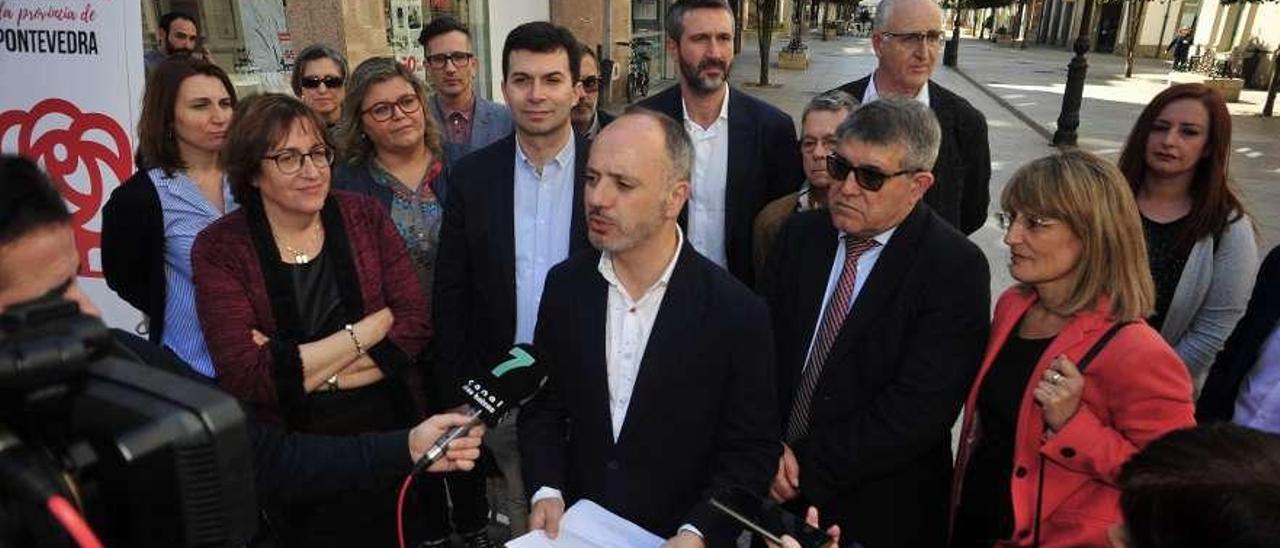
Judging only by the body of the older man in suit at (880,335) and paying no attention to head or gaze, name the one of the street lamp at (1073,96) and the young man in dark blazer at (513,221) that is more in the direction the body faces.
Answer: the young man in dark blazer

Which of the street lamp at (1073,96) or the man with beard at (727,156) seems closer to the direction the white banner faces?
the man with beard

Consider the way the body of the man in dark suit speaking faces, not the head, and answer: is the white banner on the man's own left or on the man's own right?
on the man's own right

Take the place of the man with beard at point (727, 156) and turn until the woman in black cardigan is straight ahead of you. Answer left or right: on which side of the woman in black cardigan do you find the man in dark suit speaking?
left

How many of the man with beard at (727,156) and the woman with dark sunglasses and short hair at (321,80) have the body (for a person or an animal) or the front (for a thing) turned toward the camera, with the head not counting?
2

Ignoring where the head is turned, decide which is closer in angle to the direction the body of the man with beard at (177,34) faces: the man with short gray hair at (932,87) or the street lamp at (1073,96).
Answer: the man with short gray hair

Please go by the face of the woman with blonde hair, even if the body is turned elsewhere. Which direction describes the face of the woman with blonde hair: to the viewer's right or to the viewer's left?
to the viewer's left

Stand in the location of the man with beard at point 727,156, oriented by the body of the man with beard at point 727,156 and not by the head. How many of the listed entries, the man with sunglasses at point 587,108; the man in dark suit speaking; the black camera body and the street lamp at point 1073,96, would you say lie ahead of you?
2

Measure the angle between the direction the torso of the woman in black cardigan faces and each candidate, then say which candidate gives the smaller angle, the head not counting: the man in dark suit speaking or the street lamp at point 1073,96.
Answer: the man in dark suit speaking

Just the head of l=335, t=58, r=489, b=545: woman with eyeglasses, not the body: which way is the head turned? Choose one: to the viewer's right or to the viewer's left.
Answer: to the viewer's right

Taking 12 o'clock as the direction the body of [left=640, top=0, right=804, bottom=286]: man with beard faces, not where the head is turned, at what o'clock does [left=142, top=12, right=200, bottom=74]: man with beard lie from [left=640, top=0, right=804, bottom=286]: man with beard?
[left=142, top=12, right=200, bottom=74]: man with beard is roughly at 4 o'clock from [left=640, top=0, right=804, bottom=286]: man with beard.

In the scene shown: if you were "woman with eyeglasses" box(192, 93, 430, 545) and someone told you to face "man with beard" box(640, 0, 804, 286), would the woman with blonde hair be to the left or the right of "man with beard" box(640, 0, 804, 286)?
right
